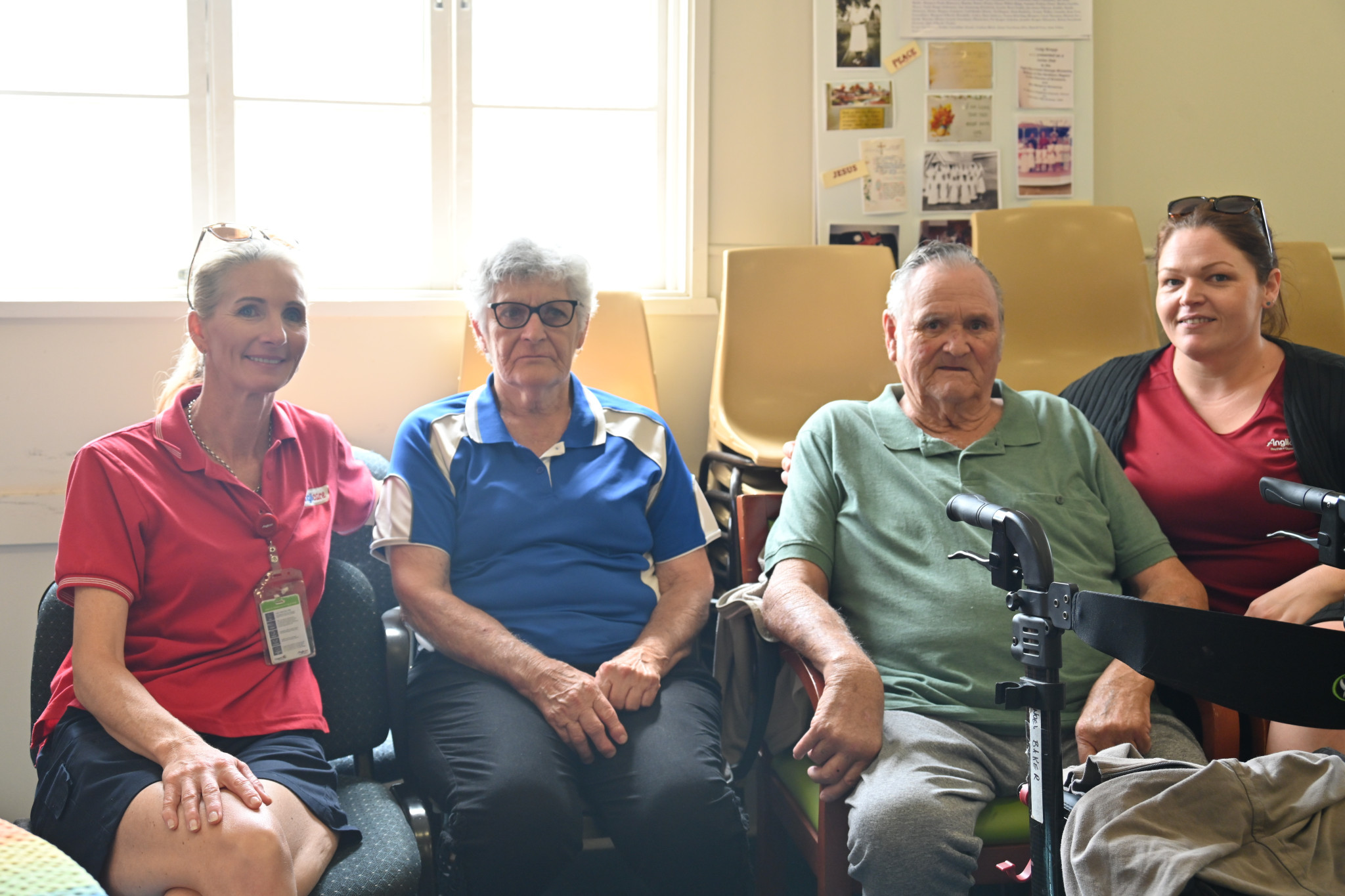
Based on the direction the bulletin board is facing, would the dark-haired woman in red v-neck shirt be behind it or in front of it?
in front

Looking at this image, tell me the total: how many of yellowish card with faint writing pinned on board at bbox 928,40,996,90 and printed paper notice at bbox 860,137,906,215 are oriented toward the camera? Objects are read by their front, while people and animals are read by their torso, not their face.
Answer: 2

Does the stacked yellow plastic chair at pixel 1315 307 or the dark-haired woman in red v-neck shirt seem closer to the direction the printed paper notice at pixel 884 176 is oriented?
the dark-haired woman in red v-neck shirt

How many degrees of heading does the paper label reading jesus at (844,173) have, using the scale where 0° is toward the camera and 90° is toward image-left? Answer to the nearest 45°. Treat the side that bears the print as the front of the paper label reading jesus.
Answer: approximately 0°

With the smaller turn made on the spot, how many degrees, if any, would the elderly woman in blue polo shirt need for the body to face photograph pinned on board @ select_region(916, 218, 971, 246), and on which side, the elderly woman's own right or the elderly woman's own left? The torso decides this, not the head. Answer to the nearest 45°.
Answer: approximately 135° to the elderly woman's own left
